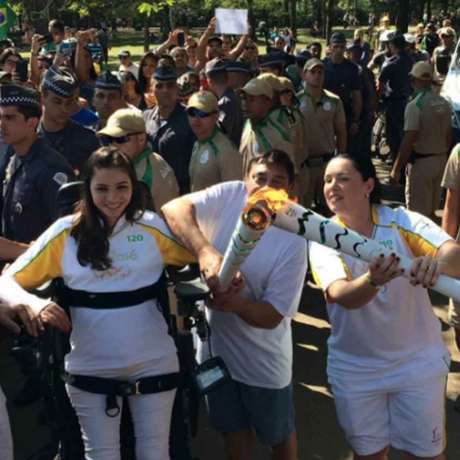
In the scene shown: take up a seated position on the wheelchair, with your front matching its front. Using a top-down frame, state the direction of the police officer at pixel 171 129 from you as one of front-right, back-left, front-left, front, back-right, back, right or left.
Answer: back

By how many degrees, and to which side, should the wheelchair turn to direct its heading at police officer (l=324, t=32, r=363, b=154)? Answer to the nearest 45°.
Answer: approximately 135° to its left

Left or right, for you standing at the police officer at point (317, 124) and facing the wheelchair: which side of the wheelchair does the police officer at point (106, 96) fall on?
right

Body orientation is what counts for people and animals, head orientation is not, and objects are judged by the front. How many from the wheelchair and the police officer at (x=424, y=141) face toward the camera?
1

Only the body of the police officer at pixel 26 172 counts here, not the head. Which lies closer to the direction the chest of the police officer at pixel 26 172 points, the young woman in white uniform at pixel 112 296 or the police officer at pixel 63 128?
the young woman in white uniform

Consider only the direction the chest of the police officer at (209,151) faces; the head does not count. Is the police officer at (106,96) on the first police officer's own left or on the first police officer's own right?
on the first police officer's own right

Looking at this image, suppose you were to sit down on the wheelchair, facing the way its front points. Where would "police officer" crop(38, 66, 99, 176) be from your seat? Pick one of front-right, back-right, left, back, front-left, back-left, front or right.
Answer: back

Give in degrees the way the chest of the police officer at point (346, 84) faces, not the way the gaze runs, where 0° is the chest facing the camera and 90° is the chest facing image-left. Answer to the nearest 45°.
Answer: approximately 0°
